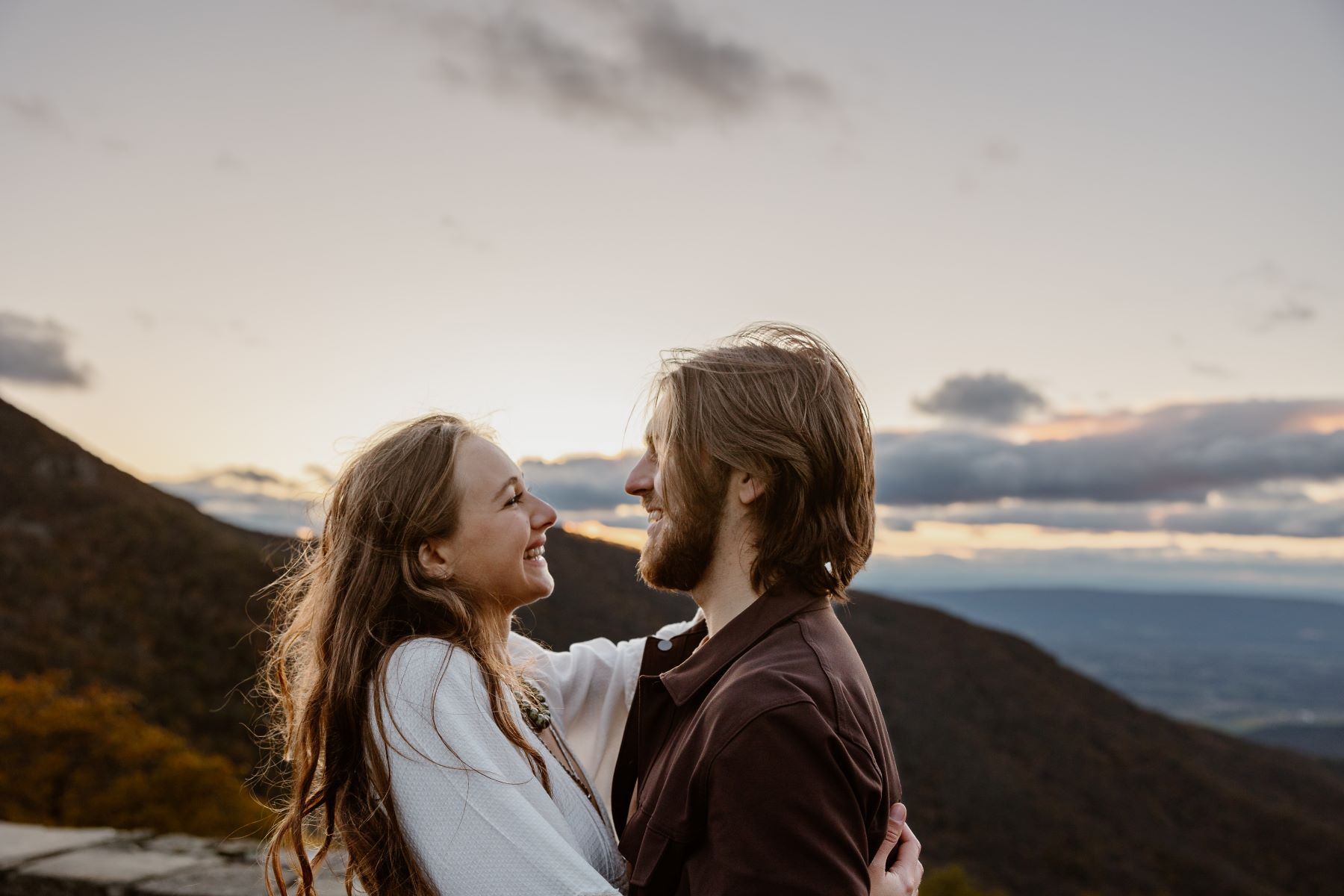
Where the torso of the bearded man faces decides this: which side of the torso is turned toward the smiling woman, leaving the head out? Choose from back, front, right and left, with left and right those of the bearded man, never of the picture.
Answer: front

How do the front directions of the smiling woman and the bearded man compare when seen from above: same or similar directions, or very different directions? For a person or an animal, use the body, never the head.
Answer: very different directions

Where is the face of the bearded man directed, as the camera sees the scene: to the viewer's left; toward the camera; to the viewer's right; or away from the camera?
to the viewer's left

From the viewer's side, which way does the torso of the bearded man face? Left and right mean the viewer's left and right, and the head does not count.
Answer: facing to the left of the viewer

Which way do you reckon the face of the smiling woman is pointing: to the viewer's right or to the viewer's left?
to the viewer's right

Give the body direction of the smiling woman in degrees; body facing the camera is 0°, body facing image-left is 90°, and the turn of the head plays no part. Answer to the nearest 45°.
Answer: approximately 270°
